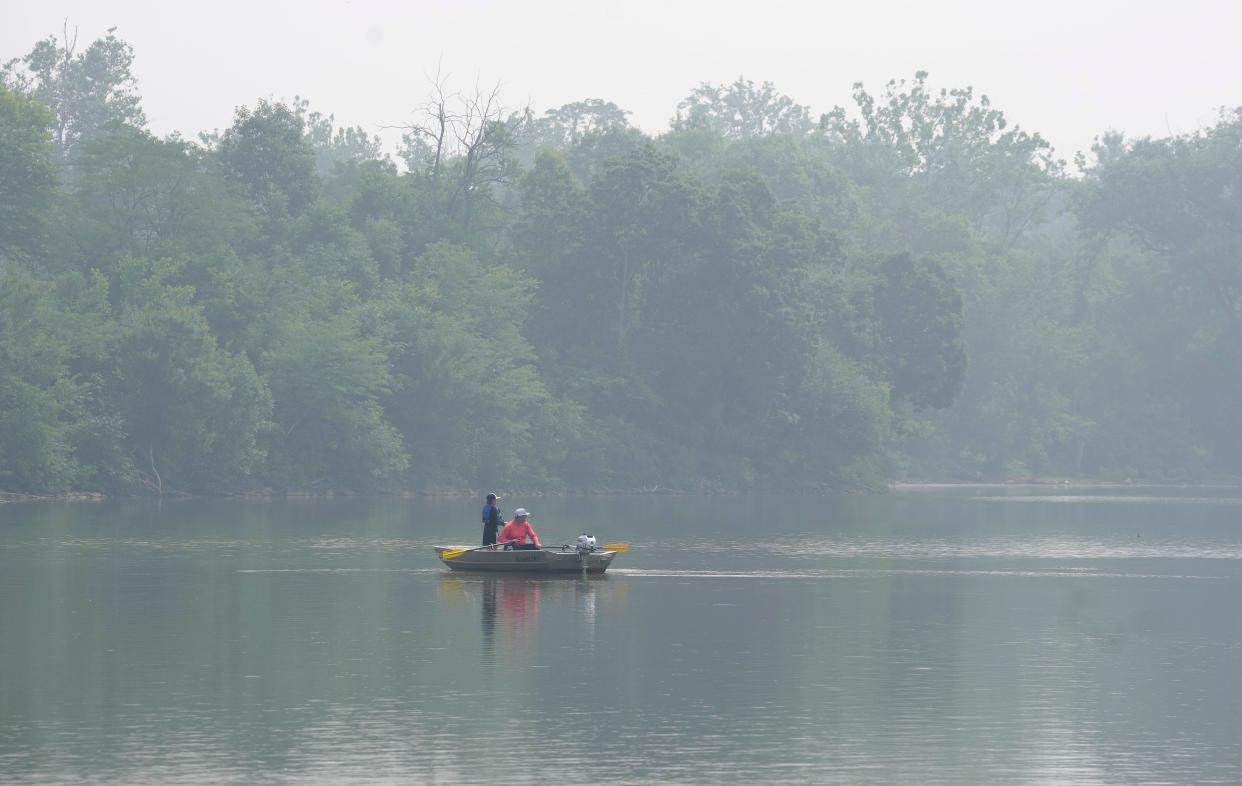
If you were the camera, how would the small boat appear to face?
facing to the left of the viewer
